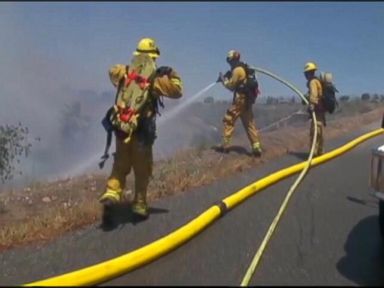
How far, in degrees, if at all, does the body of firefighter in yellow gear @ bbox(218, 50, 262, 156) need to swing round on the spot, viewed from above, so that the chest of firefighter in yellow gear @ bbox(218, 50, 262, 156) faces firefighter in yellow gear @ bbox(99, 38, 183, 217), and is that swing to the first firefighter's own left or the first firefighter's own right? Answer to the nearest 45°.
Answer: approximately 90° to the first firefighter's own left

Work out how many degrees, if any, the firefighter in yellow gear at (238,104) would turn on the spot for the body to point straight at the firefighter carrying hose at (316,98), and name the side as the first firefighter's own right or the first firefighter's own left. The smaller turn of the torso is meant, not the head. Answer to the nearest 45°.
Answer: approximately 180°

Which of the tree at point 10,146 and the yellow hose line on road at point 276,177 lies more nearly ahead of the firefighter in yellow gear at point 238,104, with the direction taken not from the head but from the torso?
the tree

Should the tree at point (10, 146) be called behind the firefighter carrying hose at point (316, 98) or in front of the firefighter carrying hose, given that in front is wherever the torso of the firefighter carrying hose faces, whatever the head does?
in front

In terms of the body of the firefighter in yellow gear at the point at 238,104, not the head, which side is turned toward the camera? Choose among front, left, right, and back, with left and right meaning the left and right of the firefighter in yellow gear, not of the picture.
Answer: left

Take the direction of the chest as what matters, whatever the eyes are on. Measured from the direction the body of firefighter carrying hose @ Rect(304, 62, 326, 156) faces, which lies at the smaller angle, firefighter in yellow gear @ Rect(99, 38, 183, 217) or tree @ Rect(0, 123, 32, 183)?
the tree

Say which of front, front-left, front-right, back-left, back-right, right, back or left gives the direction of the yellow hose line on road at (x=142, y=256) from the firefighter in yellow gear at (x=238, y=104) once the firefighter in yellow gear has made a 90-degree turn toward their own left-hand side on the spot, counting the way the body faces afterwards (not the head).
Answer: front

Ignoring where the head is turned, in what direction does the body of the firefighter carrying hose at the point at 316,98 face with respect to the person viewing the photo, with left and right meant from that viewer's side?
facing to the left of the viewer

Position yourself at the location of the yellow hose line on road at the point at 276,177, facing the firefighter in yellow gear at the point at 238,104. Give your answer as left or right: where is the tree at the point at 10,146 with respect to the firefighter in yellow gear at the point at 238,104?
left

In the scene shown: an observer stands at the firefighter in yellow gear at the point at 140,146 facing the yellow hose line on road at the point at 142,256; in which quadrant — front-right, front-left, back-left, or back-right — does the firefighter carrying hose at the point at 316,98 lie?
back-left

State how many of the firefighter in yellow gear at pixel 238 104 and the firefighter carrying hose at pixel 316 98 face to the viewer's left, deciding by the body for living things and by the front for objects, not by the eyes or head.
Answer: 2

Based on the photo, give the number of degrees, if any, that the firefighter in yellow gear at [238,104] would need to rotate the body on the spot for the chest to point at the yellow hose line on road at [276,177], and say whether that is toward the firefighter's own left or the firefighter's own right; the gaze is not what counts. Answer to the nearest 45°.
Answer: approximately 90° to the firefighter's own left
